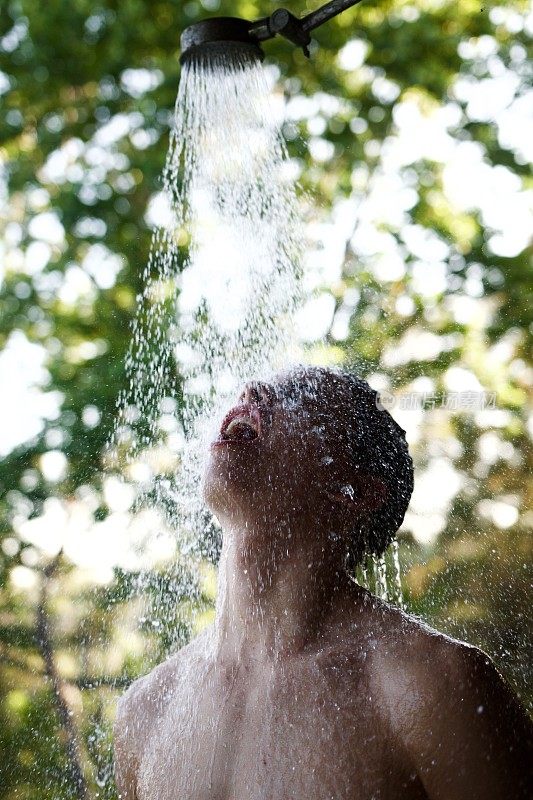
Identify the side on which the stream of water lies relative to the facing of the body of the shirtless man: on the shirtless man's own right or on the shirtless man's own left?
on the shirtless man's own right

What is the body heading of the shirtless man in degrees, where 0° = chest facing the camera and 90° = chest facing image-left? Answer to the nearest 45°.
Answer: approximately 45°
